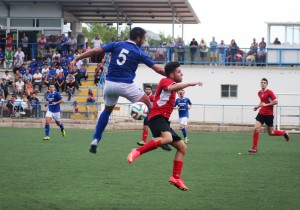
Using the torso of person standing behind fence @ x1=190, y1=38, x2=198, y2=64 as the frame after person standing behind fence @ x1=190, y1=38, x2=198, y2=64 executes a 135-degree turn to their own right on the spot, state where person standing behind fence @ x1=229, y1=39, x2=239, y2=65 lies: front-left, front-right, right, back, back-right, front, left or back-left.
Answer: back-right

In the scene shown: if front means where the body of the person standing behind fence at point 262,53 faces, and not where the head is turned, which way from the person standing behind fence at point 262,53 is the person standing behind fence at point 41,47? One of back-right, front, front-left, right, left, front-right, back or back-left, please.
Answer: right

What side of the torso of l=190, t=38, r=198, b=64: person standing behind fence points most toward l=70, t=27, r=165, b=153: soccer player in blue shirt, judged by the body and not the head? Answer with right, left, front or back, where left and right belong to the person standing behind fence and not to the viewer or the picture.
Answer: front

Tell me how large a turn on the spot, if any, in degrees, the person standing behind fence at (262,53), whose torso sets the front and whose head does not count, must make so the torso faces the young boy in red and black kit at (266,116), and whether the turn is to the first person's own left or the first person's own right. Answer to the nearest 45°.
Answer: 0° — they already face them

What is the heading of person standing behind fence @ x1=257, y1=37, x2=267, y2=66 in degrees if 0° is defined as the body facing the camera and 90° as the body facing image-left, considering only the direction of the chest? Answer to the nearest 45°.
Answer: approximately 0°

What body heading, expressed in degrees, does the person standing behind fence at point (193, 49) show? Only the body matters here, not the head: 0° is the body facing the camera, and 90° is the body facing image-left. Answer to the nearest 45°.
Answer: approximately 0°

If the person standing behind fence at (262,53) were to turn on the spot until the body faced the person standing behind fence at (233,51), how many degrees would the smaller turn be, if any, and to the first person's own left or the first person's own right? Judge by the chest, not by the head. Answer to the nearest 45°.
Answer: approximately 90° to the first person's own right

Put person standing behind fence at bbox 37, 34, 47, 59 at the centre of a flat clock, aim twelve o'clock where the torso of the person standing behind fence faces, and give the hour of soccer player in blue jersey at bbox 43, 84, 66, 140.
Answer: The soccer player in blue jersey is roughly at 12 o'clock from the person standing behind fence.
